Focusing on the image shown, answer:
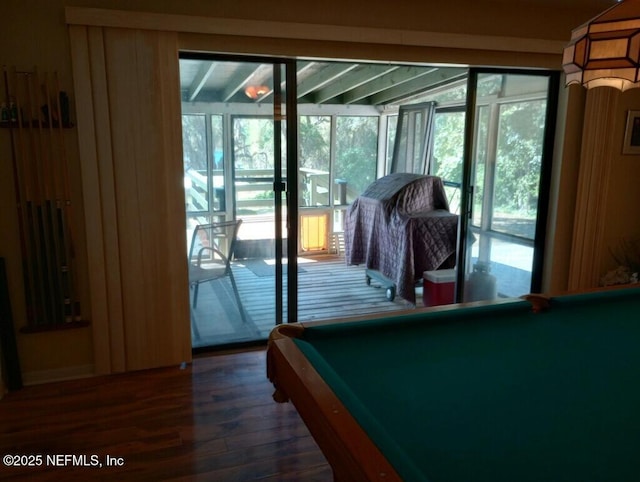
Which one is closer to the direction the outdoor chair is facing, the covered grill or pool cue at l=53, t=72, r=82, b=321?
the pool cue

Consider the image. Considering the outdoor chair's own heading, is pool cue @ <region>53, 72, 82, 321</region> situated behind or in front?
in front

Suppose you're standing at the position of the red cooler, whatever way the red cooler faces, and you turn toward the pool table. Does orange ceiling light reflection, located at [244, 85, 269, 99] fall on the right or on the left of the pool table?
right

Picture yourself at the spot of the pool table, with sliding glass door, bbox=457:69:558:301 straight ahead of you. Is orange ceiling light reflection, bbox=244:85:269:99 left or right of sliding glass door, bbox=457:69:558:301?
left

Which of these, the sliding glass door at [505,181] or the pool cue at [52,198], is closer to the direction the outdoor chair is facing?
the pool cue

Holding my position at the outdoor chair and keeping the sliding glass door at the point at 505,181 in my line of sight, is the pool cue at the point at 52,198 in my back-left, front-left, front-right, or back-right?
back-right

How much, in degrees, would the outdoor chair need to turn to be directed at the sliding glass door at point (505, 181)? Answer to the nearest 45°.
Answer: approximately 135° to its left

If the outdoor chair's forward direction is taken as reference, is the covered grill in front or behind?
behind

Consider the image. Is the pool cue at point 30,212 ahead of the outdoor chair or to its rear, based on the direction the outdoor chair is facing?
ahead
